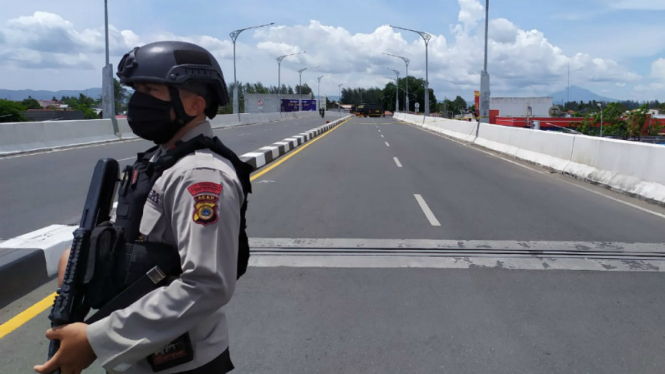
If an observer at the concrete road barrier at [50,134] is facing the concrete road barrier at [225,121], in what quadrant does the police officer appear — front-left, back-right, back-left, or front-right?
back-right

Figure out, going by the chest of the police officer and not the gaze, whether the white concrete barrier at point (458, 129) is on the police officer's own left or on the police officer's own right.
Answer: on the police officer's own right

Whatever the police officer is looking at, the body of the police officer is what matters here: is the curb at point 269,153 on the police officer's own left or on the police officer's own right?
on the police officer's own right

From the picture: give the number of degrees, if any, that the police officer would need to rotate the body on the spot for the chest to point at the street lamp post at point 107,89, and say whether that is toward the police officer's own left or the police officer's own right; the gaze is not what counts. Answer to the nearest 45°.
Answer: approximately 90° to the police officer's own right

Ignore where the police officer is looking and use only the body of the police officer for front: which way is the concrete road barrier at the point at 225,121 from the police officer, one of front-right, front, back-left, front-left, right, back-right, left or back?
right

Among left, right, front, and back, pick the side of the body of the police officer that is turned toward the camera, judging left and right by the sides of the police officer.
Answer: left

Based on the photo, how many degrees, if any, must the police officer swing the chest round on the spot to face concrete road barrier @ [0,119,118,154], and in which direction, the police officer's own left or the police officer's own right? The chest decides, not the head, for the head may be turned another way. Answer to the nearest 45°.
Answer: approximately 90° to the police officer's own right
